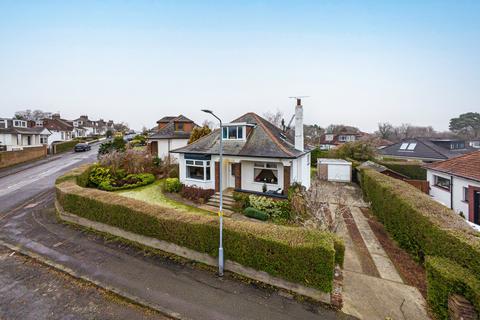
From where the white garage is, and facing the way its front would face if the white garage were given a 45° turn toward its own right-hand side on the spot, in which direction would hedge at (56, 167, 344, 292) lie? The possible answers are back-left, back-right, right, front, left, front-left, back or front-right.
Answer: front-left

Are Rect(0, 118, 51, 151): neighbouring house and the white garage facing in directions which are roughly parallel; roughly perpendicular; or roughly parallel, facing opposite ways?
roughly perpendicular

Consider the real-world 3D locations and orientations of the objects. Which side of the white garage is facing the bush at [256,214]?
front

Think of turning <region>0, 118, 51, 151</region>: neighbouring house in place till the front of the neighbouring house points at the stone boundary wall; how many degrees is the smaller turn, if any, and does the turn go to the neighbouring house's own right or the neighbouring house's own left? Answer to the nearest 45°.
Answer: approximately 45° to the neighbouring house's own right

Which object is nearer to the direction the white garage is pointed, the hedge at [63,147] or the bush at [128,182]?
the bush

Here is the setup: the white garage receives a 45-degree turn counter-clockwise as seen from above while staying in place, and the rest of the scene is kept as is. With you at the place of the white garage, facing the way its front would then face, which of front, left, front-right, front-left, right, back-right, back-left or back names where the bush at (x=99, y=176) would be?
right

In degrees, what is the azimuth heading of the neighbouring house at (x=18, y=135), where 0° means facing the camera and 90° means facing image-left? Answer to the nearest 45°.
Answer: approximately 315°

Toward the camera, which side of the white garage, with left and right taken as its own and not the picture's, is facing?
front

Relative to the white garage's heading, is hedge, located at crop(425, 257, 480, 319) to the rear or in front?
in front

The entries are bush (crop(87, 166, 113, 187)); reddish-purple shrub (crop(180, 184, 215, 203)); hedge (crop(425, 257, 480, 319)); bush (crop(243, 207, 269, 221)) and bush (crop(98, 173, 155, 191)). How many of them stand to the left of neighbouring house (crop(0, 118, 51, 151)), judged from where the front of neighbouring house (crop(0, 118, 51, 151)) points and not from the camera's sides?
0

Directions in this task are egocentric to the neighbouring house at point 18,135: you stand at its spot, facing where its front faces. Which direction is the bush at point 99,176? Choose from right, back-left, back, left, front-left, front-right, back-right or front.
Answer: front-right

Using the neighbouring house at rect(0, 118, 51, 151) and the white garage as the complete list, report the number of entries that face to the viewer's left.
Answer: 0

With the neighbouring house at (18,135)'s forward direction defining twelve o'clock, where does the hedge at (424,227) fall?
The hedge is roughly at 1 o'clock from the neighbouring house.

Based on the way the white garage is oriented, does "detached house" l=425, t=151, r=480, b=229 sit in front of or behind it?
in front
